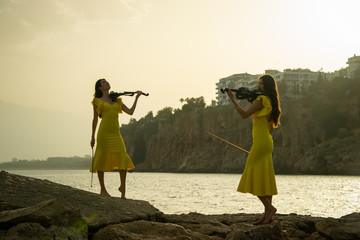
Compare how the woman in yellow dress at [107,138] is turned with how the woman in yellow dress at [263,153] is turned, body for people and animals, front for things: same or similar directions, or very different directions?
very different directions

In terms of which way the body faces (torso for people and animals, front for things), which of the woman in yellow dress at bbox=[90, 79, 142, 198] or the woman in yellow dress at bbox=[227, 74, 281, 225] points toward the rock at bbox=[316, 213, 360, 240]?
the woman in yellow dress at bbox=[90, 79, 142, 198]

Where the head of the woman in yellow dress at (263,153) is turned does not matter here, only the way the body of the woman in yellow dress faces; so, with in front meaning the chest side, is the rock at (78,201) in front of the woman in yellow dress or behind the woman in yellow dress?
in front

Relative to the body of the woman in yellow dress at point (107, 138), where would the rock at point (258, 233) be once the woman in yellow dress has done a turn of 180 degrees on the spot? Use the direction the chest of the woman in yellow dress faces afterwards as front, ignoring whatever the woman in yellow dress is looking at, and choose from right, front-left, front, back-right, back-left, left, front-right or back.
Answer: back

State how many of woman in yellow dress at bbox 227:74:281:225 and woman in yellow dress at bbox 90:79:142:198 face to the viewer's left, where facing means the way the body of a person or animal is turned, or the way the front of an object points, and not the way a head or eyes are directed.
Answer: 1

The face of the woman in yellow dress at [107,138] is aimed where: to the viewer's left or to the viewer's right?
to the viewer's right

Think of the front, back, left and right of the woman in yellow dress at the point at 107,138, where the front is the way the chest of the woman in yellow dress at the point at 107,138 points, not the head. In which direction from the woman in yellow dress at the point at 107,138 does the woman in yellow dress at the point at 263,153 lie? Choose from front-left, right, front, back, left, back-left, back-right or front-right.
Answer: front

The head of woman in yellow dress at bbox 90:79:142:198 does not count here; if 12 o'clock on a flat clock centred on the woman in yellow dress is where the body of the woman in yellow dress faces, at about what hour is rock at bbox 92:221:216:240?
The rock is roughly at 1 o'clock from the woman in yellow dress.

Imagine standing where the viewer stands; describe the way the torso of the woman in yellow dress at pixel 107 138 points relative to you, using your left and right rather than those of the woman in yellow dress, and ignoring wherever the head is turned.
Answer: facing the viewer and to the right of the viewer

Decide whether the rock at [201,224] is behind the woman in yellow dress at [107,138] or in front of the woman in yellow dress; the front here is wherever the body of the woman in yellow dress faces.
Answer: in front

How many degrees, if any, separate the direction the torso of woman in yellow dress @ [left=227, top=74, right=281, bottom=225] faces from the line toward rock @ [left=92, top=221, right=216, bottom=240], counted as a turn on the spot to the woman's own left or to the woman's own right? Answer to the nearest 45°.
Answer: approximately 45° to the woman's own left

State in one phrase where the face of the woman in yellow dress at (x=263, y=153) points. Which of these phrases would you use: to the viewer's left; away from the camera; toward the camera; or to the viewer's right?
to the viewer's left

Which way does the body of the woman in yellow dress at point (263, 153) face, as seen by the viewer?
to the viewer's left
